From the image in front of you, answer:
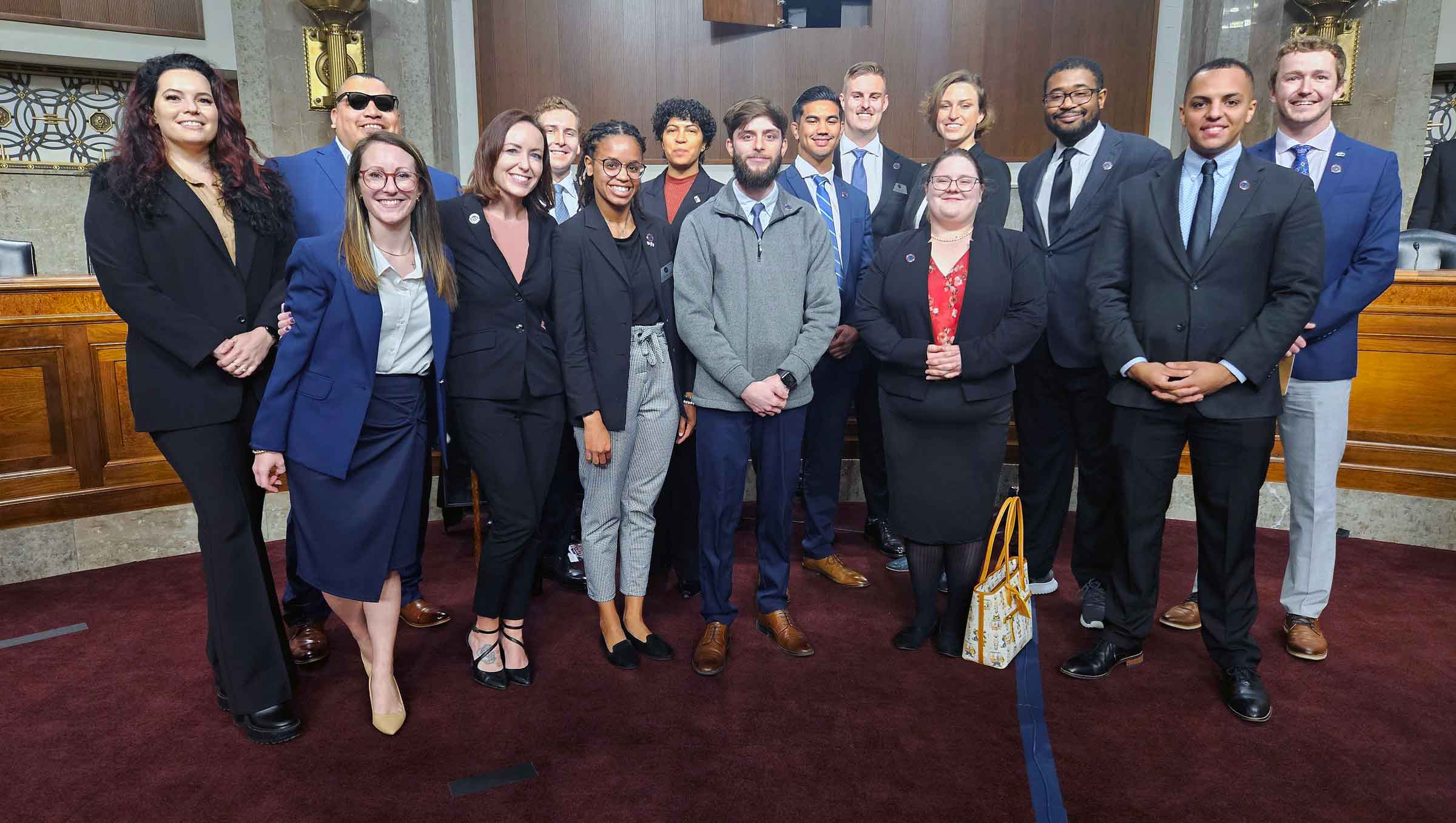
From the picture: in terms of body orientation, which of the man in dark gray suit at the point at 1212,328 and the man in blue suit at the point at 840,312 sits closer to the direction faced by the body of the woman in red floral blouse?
the man in dark gray suit

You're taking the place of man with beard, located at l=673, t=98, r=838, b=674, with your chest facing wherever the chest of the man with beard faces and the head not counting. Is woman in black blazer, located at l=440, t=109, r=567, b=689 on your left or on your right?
on your right

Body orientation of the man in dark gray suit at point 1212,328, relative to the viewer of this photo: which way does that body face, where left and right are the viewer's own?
facing the viewer

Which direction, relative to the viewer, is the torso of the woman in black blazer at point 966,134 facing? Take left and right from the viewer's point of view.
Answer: facing the viewer

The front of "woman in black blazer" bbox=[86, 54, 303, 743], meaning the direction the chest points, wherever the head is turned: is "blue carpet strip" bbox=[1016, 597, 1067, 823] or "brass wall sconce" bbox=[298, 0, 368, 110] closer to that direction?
the blue carpet strip

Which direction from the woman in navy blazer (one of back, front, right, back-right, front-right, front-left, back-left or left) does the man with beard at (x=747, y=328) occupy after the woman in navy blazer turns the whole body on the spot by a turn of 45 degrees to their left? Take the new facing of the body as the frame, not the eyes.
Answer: front

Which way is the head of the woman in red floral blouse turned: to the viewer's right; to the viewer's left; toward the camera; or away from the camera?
toward the camera

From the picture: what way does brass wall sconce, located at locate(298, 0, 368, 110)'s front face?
toward the camera

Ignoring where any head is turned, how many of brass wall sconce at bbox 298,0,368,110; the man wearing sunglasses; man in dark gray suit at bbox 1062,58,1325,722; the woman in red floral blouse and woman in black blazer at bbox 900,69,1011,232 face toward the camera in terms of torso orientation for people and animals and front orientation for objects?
5

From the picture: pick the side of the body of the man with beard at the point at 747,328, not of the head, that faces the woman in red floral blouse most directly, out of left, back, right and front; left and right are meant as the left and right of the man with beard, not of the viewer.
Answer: left

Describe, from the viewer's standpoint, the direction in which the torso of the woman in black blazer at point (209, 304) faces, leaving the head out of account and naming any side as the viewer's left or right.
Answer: facing the viewer and to the right of the viewer

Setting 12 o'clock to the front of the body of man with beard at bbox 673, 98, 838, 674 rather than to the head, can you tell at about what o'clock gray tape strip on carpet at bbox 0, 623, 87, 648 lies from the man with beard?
The gray tape strip on carpet is roughly at 3 o'clock from the man with beard.

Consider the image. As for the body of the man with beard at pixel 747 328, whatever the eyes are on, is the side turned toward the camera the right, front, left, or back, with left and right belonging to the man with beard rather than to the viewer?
front

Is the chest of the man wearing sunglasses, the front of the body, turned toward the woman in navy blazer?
yes

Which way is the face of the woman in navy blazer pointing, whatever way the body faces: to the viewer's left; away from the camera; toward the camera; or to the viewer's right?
toward the camera
